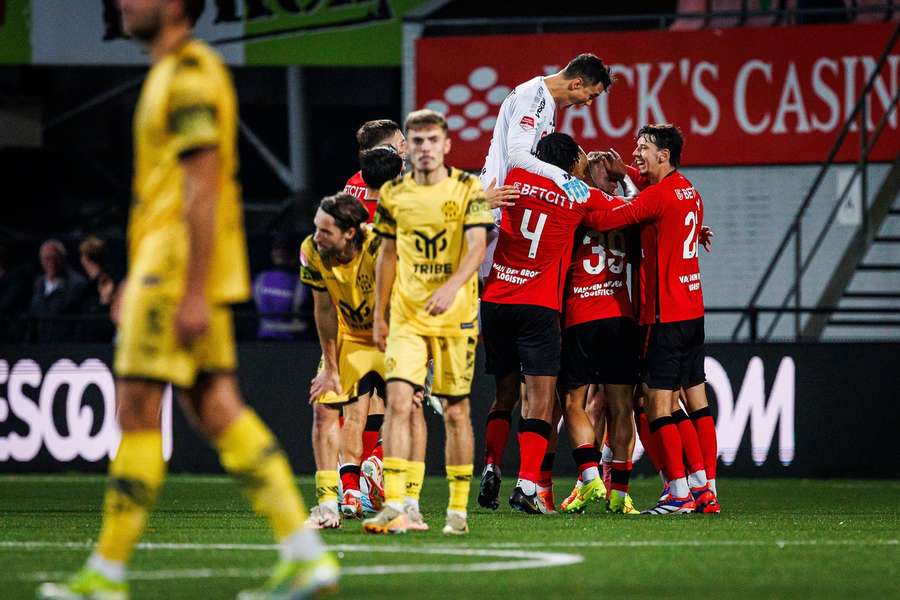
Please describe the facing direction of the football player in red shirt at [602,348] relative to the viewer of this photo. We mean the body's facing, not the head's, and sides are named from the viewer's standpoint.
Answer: facing away from the viewer

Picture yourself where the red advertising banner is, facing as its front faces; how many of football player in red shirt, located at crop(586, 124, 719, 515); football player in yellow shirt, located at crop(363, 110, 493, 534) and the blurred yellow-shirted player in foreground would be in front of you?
3

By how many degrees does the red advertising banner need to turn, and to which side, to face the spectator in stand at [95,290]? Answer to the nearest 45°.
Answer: approximately 90° to its right

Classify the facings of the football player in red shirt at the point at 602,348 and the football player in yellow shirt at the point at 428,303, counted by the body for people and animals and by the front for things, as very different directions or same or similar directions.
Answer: very different directions
